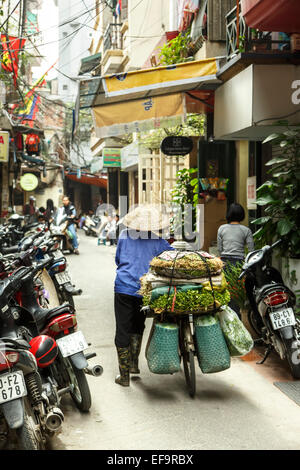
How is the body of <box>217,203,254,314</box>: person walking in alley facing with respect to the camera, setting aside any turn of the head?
away from the camera

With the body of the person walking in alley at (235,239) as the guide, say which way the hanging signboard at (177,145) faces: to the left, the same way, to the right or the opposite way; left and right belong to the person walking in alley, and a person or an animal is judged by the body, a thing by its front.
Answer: the opposite way

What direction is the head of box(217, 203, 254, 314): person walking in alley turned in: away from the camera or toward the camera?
away from the camera

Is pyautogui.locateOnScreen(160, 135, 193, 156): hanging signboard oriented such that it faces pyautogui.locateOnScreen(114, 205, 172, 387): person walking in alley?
yes

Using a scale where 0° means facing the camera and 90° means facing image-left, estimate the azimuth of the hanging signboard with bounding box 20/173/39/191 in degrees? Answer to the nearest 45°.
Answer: approximately 0°

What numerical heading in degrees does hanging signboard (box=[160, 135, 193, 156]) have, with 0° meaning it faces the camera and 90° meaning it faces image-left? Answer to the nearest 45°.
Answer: approximately 0°

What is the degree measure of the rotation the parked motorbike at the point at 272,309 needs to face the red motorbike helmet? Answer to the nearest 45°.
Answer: approximately 90° to its left

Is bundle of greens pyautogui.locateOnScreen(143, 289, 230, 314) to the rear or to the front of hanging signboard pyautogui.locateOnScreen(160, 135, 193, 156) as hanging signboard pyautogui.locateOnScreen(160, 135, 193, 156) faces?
to the front

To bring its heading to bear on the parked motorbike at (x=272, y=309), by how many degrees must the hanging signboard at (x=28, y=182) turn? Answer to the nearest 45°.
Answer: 0° — it already faces it

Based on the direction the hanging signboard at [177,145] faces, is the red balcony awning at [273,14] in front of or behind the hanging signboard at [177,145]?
in front

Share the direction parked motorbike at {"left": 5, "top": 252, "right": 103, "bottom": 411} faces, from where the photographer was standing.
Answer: facing away from the viewer and to the left of the viewer
